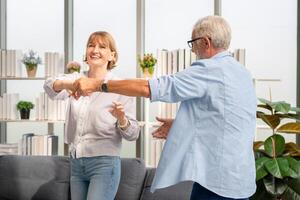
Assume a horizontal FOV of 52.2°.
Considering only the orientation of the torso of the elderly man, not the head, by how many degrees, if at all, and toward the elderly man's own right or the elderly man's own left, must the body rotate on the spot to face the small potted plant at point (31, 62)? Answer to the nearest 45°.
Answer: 0° — they already face it

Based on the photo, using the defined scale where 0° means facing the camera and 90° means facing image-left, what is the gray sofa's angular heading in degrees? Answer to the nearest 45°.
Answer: approximately 0°

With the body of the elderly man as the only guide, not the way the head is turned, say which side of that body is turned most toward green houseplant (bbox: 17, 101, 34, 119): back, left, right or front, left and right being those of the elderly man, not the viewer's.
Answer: front

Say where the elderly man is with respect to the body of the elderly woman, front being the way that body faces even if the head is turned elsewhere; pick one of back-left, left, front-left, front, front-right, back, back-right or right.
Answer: left

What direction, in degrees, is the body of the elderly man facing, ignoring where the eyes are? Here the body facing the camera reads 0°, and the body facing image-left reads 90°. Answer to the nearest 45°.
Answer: approximately 135°

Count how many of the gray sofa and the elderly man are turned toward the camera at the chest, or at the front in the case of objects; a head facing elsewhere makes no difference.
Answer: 1

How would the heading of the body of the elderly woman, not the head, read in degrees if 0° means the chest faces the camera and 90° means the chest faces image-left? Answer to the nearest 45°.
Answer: approximately 45°

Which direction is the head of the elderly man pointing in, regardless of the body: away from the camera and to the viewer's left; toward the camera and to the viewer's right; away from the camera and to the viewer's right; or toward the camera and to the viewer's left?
away from the camera and to the viewer's left
